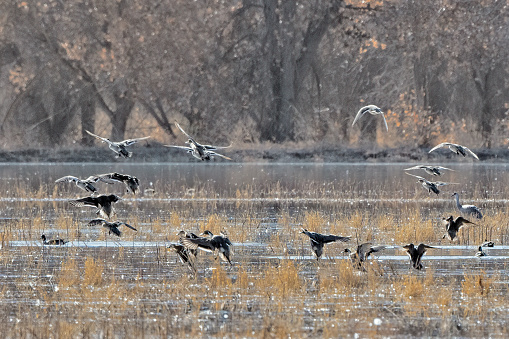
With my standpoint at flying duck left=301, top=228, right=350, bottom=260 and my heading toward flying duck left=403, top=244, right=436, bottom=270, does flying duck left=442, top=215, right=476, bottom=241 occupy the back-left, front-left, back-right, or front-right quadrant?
front-left

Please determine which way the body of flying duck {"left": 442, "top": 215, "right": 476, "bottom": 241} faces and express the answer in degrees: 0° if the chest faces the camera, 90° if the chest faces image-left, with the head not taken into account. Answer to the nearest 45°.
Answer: approximately 135°

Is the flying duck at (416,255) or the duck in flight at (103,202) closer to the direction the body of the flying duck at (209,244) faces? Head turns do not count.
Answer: the duck in flight

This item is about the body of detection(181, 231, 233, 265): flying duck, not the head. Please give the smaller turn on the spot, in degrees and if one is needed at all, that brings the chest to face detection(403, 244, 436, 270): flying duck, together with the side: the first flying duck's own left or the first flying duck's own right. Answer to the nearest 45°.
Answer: approximately 135° to the first flying duck's own right

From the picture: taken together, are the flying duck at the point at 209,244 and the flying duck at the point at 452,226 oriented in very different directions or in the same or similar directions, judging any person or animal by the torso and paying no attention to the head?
same or similar directions

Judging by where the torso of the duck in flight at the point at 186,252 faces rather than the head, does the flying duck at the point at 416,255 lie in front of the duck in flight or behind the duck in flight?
behind

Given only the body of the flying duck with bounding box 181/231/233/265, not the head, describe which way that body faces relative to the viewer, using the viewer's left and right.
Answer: facing away from the viewer and to the left of the viewer

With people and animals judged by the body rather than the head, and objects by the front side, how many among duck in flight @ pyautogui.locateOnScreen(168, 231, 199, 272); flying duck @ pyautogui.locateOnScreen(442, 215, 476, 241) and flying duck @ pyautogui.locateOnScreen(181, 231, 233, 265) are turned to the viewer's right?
0

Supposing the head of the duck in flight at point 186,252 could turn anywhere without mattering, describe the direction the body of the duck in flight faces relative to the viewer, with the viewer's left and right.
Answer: facing to the left of the viewer

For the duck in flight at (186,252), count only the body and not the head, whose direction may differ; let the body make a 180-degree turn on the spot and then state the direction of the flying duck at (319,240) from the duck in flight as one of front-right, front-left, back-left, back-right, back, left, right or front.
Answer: front

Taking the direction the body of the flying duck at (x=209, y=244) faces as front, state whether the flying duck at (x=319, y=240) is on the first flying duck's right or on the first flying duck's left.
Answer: on the first flying duck's right

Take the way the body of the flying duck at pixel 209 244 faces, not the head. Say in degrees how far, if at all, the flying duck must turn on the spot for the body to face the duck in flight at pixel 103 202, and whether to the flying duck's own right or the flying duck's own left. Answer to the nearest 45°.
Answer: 0° — it already faces it

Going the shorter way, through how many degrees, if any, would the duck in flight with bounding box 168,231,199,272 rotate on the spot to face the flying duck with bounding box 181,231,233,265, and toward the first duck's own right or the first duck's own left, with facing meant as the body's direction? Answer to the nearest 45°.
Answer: approximately 135° to the first duck's own left
